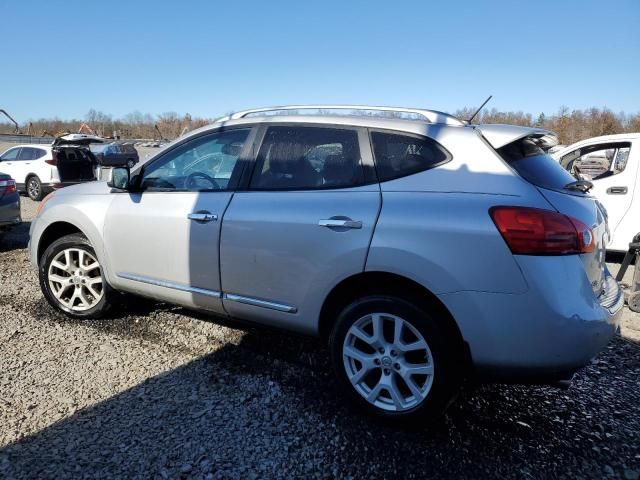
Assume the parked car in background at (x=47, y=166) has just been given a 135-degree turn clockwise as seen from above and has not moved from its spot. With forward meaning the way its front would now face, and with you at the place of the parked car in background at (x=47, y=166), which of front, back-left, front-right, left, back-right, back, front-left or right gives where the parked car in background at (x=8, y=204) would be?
right

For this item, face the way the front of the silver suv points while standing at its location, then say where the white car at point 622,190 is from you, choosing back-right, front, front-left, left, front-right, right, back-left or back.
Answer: right

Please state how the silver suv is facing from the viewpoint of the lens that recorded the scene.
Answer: facing away from the viewer and to the left of the viewer

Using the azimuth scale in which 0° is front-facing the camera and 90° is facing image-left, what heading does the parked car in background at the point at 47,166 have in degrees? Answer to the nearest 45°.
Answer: approximately 135°

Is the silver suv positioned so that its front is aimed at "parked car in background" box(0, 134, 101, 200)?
yes
